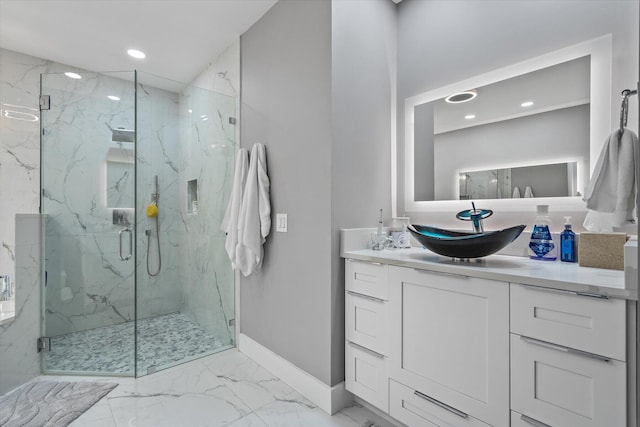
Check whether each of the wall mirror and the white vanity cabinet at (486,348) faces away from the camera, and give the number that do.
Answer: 0

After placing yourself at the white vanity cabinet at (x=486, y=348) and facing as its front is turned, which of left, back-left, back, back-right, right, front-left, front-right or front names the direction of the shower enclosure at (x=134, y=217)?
front-right

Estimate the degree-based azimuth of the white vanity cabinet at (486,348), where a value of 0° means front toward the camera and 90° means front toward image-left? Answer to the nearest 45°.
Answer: approximately 45°

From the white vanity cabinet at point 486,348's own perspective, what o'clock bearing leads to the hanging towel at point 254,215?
The hanging towel is roughly at 2 o'clock from the white vanity cabinet.

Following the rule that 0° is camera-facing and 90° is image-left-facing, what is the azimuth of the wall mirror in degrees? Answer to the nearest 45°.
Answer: approximately 45°

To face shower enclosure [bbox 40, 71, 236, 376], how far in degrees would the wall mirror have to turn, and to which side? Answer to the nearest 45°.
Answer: approximately 45° to its right
